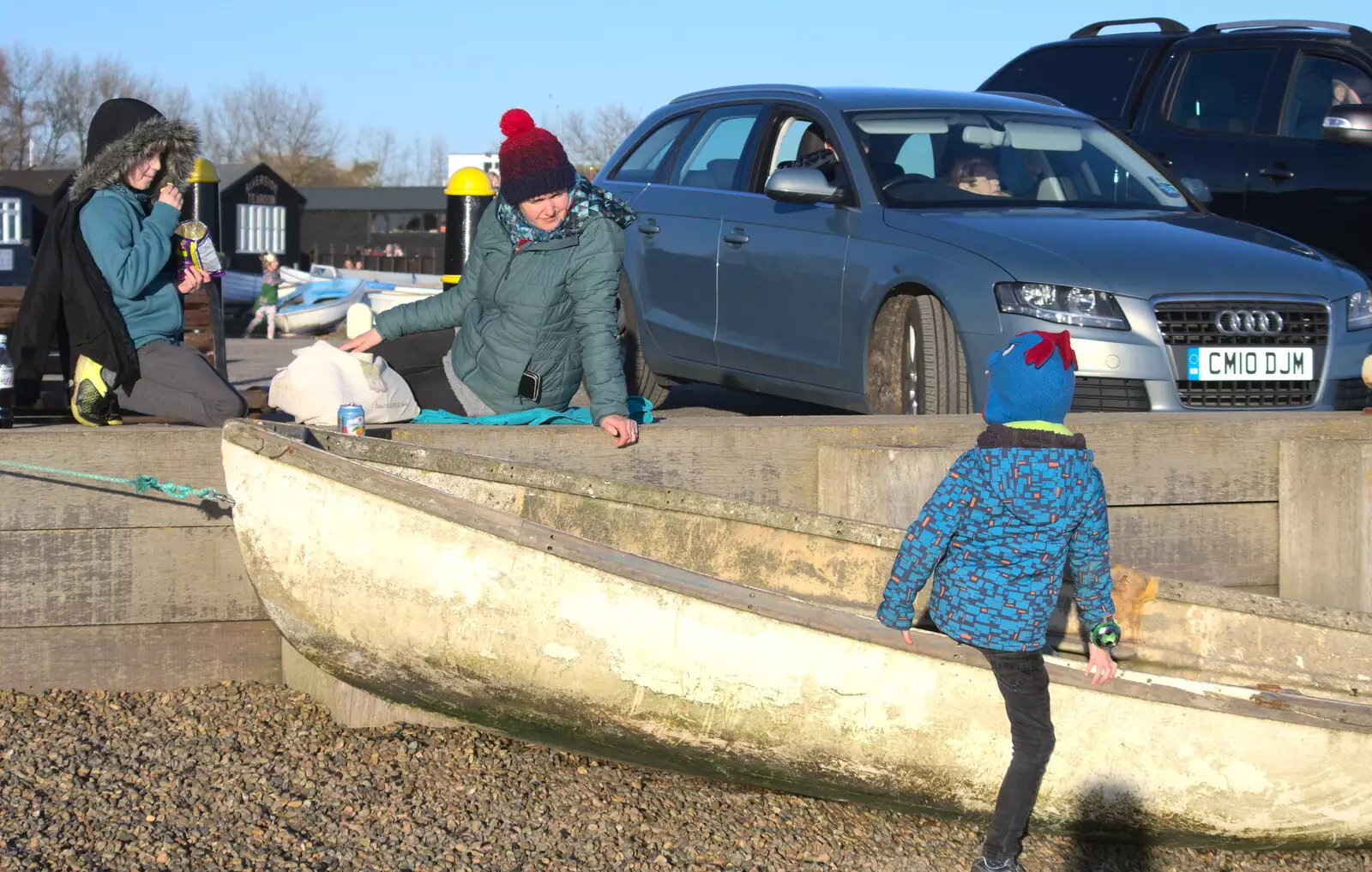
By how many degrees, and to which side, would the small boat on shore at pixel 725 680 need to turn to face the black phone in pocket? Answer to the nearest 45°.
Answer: approximately 45° to its right

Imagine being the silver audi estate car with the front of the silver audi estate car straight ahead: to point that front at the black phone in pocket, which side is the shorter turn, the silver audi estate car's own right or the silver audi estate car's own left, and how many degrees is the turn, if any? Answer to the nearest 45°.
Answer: approximately 90° to the silver audi estate car's own right

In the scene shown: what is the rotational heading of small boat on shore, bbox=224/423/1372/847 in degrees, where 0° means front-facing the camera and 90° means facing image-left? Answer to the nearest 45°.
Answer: approximately 90°

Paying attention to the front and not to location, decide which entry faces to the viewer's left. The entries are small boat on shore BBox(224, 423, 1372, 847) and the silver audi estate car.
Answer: the small boat on shore

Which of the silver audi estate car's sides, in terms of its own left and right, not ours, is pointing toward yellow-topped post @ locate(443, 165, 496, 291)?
back

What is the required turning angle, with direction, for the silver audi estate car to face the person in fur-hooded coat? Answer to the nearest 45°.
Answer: approximately 90° to its right

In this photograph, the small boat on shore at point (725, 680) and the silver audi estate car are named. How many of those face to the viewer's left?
1

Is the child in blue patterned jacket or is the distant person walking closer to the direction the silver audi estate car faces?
the child in blue patterned jacket

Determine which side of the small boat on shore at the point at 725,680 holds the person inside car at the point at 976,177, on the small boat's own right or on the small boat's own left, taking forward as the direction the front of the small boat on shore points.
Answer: on the small boat's own right

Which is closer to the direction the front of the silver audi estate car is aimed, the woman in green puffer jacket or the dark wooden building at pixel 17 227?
the woman in green puffer jacket

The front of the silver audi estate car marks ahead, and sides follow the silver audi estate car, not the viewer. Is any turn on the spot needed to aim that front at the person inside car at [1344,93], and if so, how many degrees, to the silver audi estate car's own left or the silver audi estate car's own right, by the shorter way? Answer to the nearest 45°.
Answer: approximately 90° to the silver audi estate car's own left
